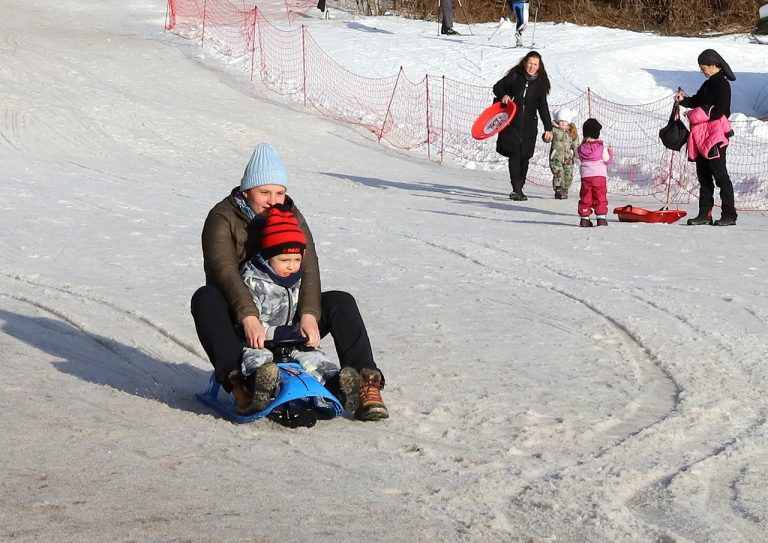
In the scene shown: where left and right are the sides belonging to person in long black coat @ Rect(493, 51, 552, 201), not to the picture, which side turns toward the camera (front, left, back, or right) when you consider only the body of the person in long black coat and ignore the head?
front

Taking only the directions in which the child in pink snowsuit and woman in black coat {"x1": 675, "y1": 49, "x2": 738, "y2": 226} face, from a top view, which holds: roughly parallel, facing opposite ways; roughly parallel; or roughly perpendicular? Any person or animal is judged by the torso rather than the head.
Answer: roughly perpendicular

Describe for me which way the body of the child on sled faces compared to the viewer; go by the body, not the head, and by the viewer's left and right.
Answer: facing the viewer and to the right of the viewer

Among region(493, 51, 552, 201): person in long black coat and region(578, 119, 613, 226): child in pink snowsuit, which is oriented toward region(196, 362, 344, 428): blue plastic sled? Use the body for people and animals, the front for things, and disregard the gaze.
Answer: the person in long black coat

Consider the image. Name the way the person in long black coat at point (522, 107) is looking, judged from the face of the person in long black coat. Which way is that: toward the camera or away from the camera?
toward the camera

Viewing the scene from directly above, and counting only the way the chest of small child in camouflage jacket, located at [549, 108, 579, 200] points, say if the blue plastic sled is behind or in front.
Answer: in front

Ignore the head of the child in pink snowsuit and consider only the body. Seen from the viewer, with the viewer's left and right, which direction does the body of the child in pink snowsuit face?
facing away from the viewer

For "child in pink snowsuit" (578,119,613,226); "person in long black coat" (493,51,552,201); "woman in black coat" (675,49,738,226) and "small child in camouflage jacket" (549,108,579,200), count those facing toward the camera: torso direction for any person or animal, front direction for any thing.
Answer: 2

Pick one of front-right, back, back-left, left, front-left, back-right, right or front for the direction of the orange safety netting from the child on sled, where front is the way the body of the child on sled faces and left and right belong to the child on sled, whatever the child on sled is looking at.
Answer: back-left

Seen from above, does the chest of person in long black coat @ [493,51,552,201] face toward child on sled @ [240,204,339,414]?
yes

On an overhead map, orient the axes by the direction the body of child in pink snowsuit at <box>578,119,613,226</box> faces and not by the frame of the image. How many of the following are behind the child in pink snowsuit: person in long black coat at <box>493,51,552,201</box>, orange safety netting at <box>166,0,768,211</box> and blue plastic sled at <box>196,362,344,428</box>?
1

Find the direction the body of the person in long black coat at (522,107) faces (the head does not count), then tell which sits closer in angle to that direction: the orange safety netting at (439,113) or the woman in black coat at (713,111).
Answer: the woman in black coat

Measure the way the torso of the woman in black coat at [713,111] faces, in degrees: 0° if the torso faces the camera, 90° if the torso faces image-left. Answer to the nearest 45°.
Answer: approximately 90°

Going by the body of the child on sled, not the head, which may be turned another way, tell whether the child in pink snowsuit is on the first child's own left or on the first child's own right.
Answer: on the first child's own left

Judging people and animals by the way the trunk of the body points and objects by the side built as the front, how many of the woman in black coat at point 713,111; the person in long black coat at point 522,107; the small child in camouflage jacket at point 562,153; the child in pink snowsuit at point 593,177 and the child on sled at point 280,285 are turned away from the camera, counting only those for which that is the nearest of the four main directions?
1
